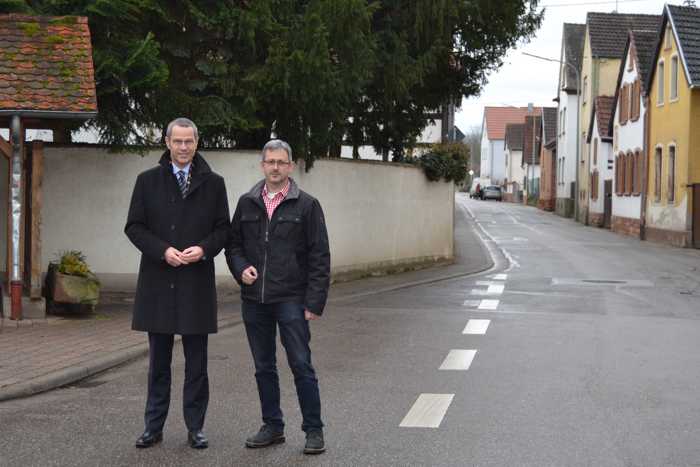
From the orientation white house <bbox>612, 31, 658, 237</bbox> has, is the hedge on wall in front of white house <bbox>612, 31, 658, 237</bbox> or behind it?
in front

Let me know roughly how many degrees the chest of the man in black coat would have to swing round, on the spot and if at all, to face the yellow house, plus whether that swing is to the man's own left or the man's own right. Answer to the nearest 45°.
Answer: approximately 135° to the man's own left

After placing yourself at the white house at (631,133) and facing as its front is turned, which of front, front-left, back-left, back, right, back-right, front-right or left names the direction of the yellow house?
front-left

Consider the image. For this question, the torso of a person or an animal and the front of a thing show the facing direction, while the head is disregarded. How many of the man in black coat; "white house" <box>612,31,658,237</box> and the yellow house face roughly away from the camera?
0

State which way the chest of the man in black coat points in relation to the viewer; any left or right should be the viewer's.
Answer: facing the viewer

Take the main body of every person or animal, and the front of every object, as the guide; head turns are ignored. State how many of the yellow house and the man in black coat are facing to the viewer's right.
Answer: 0

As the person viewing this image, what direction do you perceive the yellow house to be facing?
facing the viewer and to the left of the viewer

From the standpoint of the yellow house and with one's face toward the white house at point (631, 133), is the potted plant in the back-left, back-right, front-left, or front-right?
back-left

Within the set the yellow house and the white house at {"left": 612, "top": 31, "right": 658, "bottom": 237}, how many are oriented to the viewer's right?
0

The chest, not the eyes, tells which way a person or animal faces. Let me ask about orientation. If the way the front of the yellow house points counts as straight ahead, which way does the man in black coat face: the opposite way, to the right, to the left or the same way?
to the left

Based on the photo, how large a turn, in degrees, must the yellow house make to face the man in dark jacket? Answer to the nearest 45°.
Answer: approximately 45° to its left

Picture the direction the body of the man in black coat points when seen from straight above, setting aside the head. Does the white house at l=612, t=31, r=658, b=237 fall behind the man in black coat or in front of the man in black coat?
behind

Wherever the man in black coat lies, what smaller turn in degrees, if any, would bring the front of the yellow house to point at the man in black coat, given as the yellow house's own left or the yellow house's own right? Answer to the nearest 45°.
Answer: approximately 45° to the yellow house's own left

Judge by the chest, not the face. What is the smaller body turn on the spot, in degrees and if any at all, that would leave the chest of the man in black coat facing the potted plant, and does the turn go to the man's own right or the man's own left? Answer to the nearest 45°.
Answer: approximately 180°

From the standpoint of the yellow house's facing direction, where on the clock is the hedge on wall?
The hedge on wall is roughly at 11 o'clock from the yellow house.
